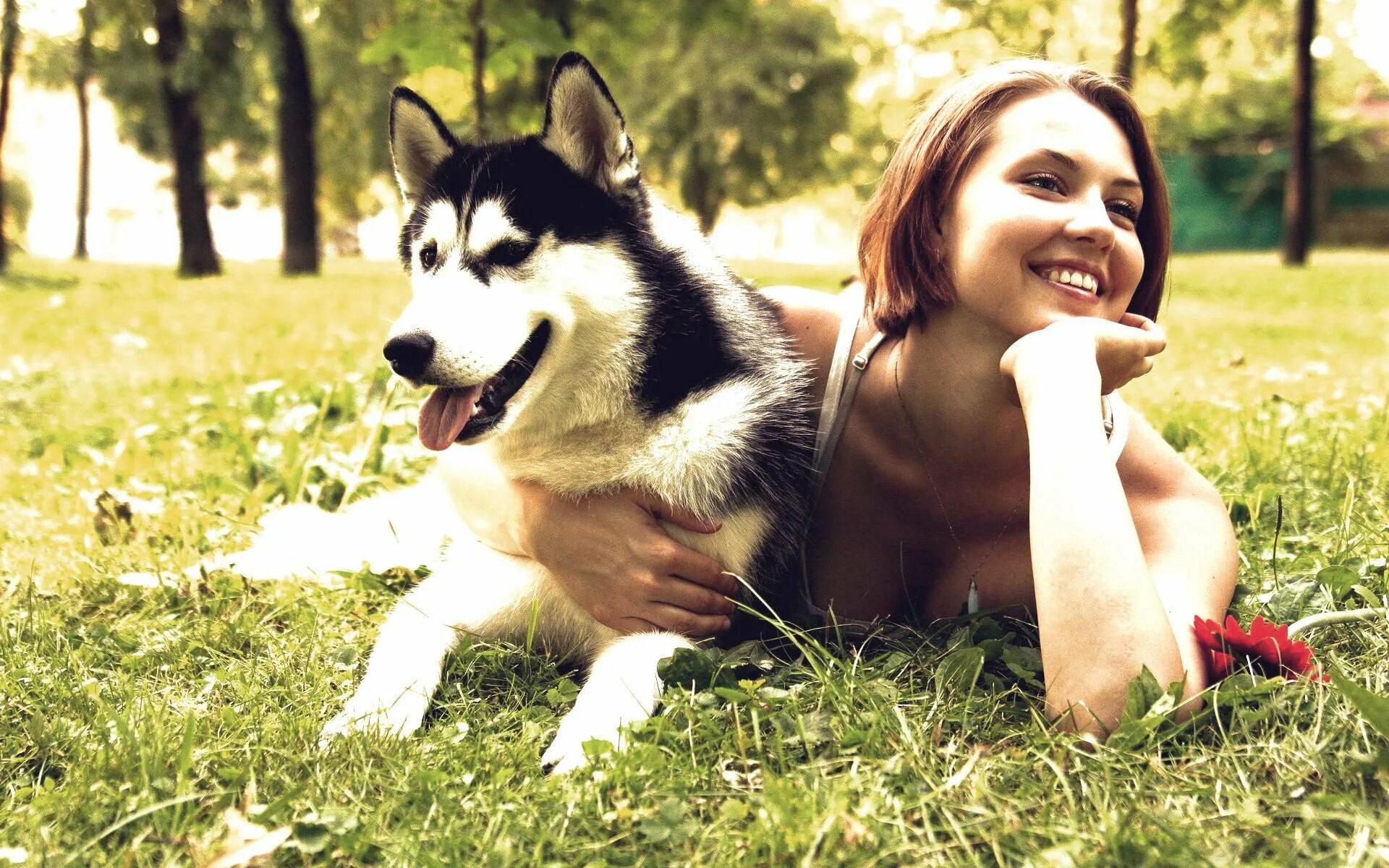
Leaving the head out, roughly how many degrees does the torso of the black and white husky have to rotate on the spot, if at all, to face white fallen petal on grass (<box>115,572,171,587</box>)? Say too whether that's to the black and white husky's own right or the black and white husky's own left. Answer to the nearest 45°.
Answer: approximately 90° to the black and white husky's own right

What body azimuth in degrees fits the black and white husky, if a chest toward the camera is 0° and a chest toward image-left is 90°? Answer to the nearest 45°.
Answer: approximately 45°

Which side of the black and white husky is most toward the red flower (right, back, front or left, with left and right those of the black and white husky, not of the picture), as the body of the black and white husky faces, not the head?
left

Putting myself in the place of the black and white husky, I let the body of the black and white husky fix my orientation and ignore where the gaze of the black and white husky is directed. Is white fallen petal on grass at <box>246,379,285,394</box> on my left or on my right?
on my right
